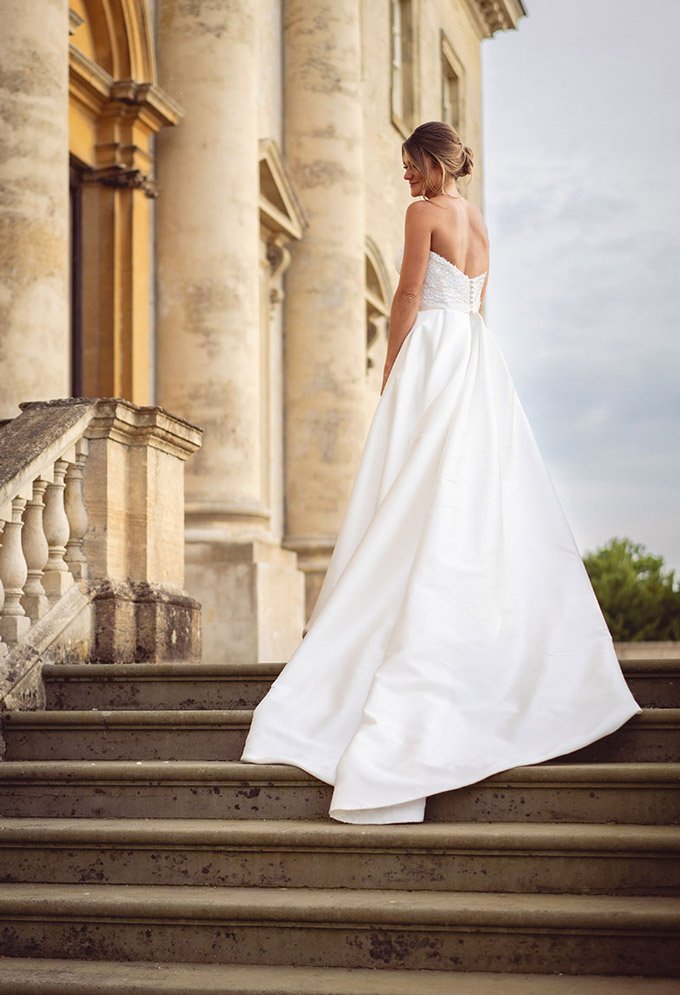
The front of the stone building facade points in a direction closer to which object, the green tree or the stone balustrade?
the stone balustrade

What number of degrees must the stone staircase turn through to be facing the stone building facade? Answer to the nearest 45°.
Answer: approximately 180°

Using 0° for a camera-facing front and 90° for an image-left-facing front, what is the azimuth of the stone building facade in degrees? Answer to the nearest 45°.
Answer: approximately 315°

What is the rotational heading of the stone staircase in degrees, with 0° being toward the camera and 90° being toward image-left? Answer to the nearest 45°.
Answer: approximately 0°

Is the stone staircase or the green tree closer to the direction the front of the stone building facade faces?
the stone staircase

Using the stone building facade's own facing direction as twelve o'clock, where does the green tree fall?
The green tree is roughly at 8 o'clock from the stone building facade.

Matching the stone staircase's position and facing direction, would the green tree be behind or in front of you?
behind
